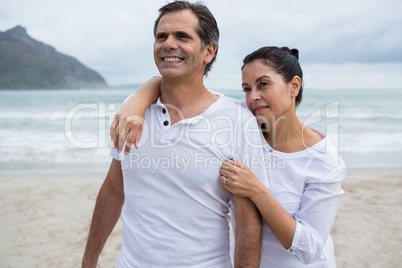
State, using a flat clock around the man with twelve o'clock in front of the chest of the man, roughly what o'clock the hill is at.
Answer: The hill is roughly at 4 o'clock from the man.

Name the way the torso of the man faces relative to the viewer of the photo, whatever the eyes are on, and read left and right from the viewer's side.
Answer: facing the viewer and to the left of the viewer

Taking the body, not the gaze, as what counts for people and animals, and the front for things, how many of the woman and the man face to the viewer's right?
0

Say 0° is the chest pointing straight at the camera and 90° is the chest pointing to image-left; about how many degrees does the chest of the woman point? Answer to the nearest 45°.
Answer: approximately 45°

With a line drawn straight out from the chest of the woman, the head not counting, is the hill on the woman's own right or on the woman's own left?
on the woman's own right

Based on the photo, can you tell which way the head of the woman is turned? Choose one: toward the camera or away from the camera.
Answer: toward the camera

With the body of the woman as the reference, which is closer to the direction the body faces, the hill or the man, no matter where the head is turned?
the man

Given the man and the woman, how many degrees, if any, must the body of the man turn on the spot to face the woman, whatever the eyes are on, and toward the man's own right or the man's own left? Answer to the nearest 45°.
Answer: approximately 135° to the man's own left
